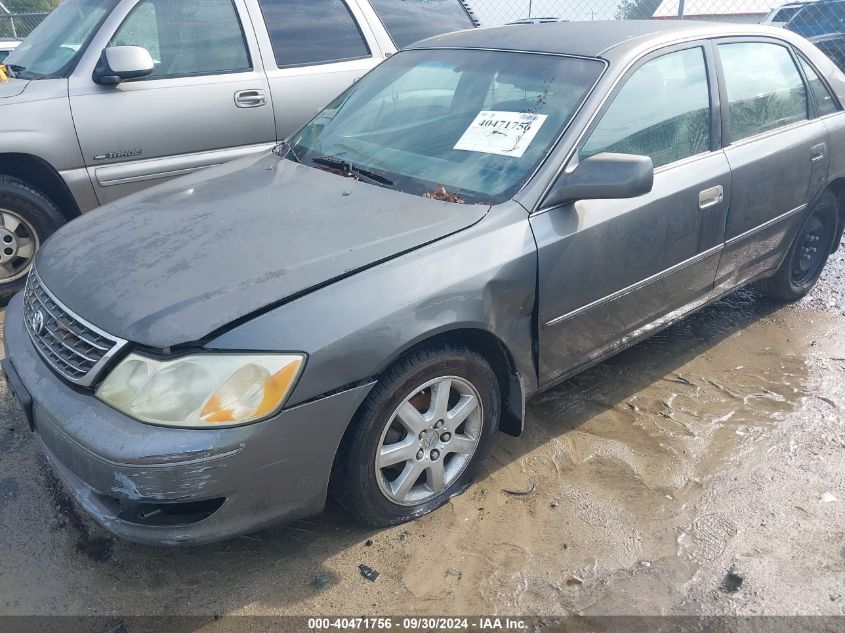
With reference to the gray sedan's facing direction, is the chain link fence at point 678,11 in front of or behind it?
behind

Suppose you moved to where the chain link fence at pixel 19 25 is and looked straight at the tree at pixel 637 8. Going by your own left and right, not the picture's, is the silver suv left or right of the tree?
right

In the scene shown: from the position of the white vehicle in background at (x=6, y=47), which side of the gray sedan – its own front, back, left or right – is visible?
right

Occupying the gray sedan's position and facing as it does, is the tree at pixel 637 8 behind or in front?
behind

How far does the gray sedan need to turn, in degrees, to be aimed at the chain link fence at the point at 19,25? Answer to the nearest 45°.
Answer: approximately 90° to its right

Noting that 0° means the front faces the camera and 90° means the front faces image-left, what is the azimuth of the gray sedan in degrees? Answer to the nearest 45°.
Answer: approximately 45°
